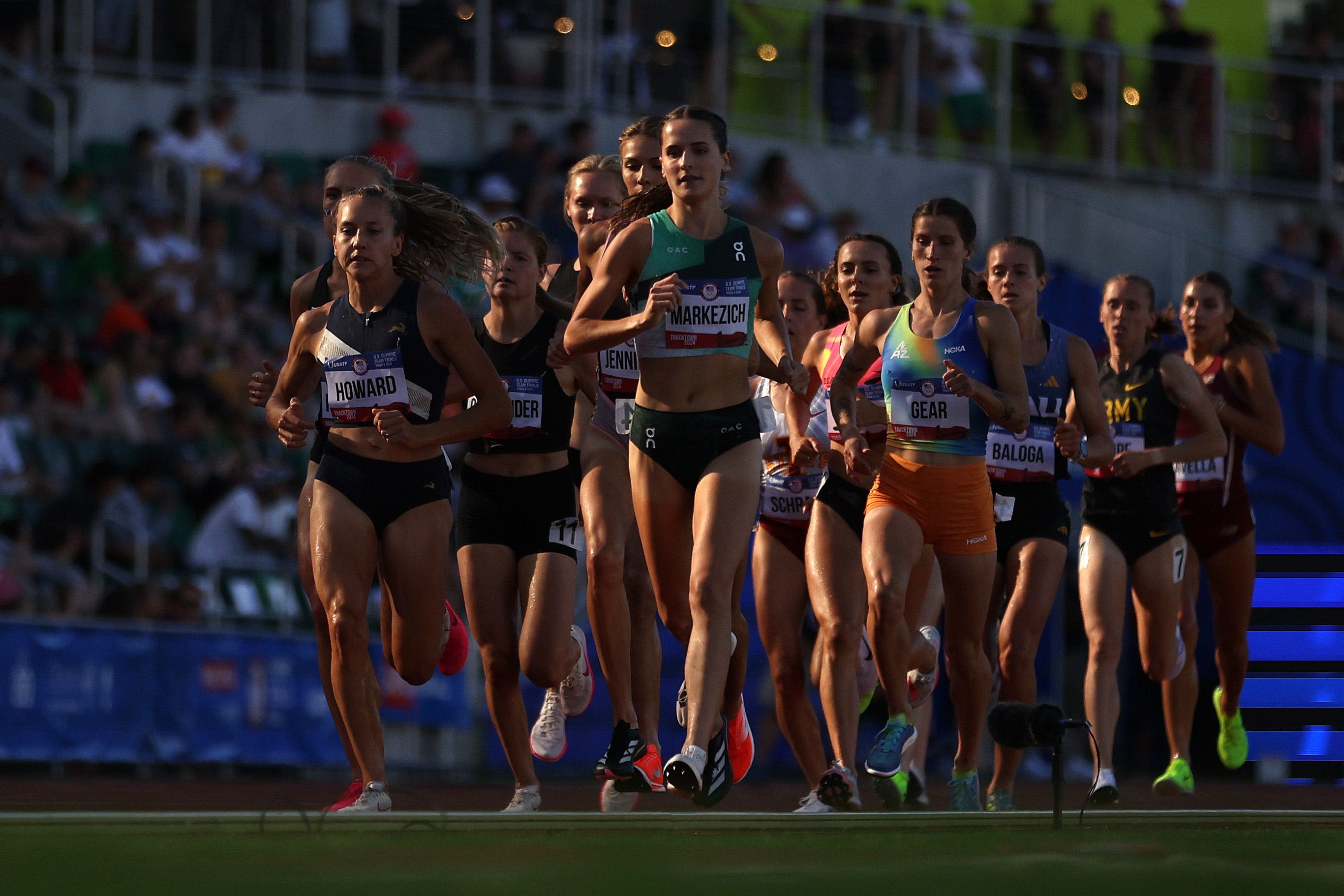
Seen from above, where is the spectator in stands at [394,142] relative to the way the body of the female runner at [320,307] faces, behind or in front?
behind

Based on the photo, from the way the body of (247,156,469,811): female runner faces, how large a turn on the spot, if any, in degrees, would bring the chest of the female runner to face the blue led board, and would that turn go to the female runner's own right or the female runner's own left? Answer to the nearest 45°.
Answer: approximately 135° to the female runner's own left

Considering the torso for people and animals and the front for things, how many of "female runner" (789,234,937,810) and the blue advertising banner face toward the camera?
2

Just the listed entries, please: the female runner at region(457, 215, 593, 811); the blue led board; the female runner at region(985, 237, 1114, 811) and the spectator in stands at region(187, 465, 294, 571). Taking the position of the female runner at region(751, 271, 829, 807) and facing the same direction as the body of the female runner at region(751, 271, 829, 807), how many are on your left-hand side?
2

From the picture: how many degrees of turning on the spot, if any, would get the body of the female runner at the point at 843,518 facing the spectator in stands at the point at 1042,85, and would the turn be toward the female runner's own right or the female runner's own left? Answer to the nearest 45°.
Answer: approximately 180°

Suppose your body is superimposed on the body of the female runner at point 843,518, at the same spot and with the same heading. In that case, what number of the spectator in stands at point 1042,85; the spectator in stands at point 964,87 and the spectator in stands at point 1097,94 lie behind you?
3

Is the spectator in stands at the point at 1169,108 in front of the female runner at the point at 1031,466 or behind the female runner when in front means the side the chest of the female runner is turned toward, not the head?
behind

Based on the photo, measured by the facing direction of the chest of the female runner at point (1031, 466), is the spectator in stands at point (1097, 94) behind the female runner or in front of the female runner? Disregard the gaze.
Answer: behind

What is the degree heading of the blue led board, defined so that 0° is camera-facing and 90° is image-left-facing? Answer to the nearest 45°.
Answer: approximately 0°

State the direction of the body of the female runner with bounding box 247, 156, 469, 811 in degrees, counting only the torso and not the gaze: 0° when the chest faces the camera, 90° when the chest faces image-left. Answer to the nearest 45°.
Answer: approximately 45°

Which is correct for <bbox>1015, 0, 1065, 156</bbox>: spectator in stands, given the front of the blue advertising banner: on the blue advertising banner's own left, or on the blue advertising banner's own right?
on the blue advertising banner's own left

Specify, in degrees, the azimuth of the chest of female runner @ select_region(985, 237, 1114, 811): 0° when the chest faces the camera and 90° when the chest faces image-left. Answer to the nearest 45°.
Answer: approximately 45°
